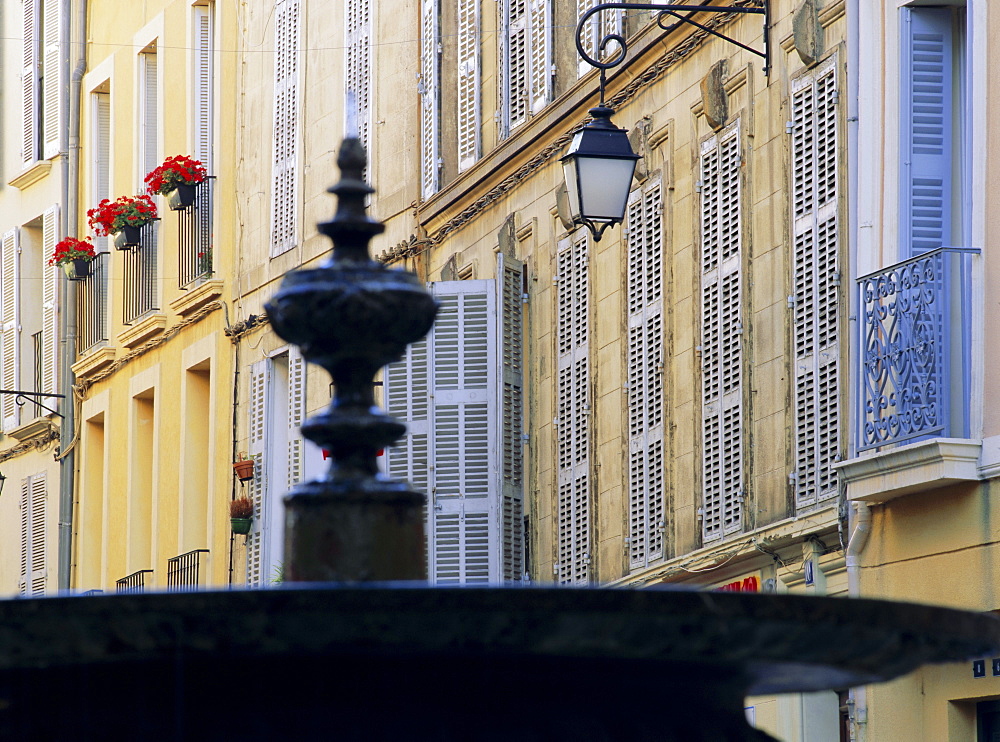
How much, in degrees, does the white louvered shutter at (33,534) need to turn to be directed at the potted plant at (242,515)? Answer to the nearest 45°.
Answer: approximately 45° to its left

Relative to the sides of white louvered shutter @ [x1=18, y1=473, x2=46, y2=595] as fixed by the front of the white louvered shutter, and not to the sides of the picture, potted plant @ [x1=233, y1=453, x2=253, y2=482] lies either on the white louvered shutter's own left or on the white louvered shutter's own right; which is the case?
on the white louvered shutter's own left

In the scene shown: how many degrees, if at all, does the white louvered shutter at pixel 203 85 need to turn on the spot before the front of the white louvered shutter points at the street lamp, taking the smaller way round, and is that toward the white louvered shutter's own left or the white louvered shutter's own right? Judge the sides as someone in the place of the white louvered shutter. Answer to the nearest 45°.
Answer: approximately 45° to the white louvered shutter's own left

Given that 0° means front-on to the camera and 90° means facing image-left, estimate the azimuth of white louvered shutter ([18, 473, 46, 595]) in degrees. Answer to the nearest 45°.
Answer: approximately 45°

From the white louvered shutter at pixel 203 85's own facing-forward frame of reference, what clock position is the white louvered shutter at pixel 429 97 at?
the white louvered shutter at pixel 429 97 is roughly at 10 o'clock from the white louvered shutter at pixel 203 85.

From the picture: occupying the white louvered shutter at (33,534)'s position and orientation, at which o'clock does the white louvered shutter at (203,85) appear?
the white louvered shutter at (203,85) is roughly at 10 o'clock from the white louvered shutter at (33,534).

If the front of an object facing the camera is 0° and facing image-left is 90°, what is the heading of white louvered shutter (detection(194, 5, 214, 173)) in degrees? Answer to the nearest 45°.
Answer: approximately 45°

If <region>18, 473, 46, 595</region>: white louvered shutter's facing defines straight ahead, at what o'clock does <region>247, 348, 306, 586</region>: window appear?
The window is roughly at 10 o'clock from the white louvered shutter.

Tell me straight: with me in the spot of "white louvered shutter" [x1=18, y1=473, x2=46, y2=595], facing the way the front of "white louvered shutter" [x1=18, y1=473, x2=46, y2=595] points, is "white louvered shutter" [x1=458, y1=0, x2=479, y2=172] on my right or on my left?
on my left
